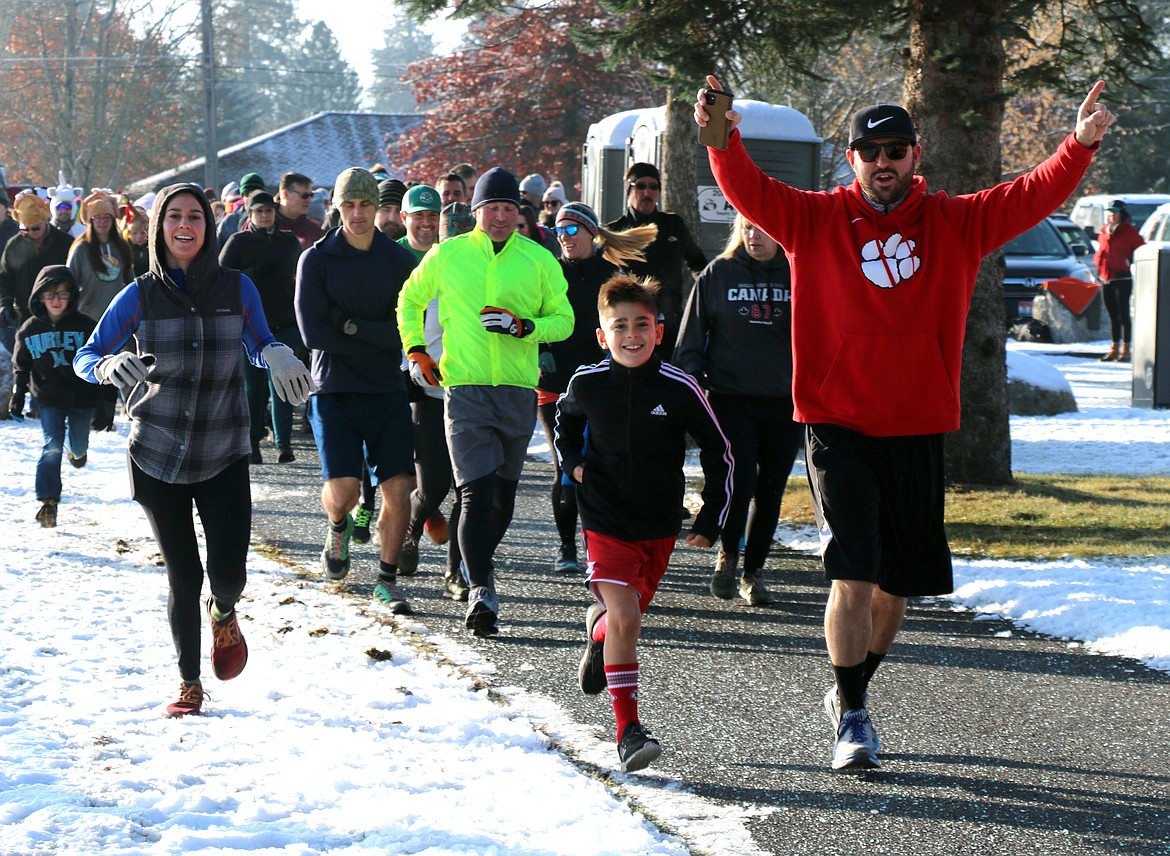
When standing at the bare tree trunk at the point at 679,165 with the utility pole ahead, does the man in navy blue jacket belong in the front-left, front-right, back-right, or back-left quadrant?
back-left

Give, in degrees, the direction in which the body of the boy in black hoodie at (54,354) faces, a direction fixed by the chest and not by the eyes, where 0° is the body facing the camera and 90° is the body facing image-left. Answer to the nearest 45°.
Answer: approximately 0°

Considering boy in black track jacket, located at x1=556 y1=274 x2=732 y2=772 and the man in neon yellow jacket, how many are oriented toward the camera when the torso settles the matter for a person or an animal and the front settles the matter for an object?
2

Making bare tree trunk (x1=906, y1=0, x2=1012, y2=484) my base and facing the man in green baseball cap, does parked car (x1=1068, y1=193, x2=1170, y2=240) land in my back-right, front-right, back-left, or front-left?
back-right

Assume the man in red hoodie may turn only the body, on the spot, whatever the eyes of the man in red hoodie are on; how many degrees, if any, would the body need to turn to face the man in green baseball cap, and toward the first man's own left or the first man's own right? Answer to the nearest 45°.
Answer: approximately 135° to the first man's own right

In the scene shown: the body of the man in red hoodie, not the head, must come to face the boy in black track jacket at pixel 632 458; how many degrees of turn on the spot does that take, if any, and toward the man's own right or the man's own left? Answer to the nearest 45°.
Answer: approximately 90° to the man's own right

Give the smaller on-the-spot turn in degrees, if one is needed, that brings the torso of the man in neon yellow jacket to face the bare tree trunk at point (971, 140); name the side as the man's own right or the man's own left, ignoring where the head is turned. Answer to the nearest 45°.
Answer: approximately 135° to the man's own left

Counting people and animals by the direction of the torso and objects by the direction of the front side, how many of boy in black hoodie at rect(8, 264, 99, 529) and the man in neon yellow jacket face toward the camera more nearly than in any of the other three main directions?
2

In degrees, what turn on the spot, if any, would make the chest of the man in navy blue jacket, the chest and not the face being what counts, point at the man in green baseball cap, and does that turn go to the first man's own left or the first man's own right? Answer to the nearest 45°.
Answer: approximately 180°
